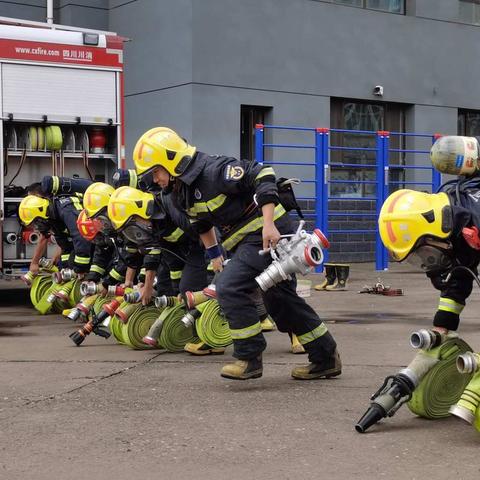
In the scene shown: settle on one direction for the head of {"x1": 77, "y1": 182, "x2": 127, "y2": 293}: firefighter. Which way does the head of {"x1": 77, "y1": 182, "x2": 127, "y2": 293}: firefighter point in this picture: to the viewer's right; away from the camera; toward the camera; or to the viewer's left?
to the viewer's left

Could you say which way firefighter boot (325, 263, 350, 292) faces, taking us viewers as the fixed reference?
facing to the left of the viewer

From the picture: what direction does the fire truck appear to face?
to the viewer's left

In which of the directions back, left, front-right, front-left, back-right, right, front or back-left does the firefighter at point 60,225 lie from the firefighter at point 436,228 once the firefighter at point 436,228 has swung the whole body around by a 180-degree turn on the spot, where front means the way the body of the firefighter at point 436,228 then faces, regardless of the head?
back-left

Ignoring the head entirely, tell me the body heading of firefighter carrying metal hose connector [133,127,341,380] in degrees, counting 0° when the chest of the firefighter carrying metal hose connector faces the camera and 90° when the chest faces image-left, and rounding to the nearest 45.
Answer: approximately 90°

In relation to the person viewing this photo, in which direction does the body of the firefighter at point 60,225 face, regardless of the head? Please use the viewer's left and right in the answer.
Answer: facing to the left of the viewer

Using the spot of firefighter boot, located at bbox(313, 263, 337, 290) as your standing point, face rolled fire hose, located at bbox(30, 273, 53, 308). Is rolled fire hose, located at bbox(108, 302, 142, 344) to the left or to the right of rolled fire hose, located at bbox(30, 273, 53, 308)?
left

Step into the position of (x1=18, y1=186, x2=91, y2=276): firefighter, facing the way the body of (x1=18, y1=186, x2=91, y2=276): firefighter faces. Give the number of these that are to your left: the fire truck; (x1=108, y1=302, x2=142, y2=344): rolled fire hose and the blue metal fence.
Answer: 1

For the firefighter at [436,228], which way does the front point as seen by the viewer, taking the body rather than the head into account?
to the viewer's left

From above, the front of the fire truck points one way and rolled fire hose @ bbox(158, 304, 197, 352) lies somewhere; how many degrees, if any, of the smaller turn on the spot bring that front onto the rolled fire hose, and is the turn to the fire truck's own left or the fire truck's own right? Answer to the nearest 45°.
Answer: approximately 90° to the fire truck's own left

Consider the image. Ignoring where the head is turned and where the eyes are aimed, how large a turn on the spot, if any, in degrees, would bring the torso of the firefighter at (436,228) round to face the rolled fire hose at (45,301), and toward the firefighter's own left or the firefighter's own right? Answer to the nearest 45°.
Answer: approximately 45° to the firefighter's own right

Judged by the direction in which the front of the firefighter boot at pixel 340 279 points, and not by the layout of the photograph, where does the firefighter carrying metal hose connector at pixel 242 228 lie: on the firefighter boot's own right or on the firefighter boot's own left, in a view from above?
on the firefighter boot's own left

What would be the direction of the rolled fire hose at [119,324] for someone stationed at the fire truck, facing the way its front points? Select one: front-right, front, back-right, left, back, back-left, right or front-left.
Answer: left

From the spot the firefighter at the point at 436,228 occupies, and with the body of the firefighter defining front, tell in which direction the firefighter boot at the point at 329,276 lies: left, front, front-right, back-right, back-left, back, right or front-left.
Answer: right

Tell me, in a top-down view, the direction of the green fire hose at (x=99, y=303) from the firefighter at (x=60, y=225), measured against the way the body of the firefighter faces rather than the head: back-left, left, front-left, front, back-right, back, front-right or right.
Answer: left

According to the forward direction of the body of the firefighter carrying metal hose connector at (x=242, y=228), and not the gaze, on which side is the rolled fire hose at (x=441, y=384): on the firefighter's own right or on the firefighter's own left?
on the firefighter's own left
